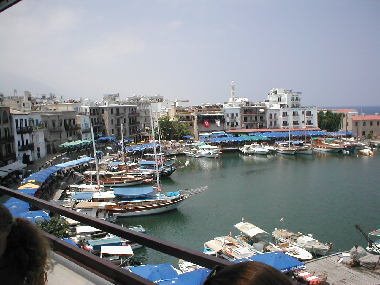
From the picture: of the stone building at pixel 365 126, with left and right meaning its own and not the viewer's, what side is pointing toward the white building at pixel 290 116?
right

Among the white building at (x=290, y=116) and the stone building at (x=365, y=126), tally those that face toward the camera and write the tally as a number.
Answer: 2

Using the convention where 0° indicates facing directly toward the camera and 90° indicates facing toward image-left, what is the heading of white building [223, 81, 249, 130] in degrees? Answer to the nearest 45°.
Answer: approximately 0°

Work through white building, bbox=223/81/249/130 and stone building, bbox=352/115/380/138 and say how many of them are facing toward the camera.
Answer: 2

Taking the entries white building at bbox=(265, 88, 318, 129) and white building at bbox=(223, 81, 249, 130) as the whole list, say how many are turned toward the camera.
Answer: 2
